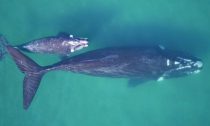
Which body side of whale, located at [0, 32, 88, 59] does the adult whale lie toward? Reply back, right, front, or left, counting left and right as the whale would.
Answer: front

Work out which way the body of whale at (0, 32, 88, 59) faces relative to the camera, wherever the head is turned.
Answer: to the viewer's right

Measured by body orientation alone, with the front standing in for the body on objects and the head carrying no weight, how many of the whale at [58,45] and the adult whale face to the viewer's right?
2

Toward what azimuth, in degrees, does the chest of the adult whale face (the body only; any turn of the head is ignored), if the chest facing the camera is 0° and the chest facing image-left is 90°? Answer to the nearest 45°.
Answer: approximately 270°
